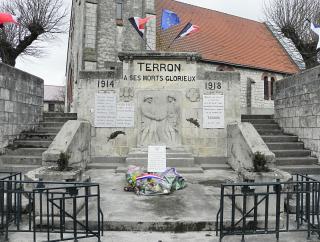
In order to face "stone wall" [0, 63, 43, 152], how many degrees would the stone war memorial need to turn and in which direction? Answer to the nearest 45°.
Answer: approximately 90° to its right

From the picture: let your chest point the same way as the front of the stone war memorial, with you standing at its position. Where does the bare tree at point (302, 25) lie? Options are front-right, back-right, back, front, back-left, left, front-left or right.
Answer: back-left

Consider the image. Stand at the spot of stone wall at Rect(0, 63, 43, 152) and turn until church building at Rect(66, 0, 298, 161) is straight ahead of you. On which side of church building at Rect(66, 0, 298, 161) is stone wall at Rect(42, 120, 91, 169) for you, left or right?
right

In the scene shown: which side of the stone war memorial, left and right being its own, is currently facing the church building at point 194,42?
back

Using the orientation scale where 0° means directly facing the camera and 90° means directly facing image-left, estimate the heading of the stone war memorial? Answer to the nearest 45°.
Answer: approximately 0°
